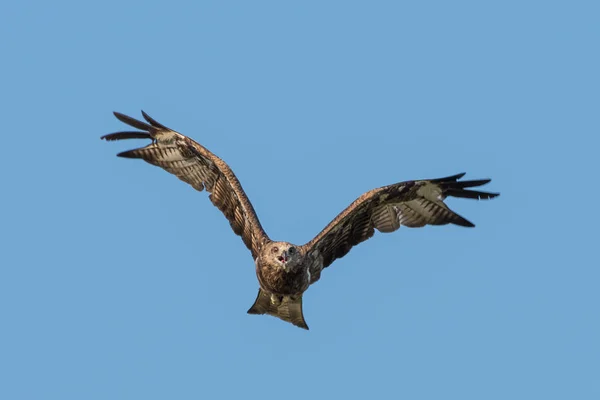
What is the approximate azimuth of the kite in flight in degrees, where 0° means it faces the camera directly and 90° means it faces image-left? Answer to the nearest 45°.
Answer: approximately 0°
